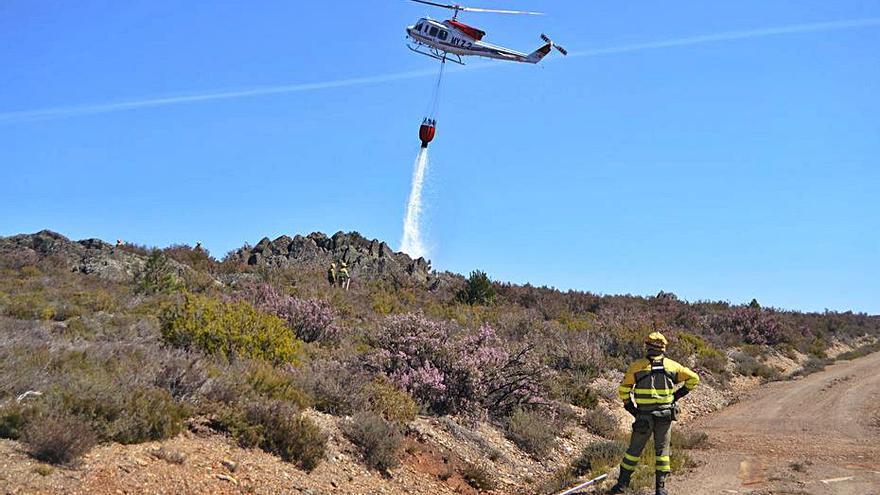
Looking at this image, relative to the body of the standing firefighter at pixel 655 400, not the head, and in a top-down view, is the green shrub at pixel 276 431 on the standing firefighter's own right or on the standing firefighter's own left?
on the standing firefighter's own left

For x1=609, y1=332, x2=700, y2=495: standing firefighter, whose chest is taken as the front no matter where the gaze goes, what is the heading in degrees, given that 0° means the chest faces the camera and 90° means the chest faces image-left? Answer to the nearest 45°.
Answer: approximately 180°

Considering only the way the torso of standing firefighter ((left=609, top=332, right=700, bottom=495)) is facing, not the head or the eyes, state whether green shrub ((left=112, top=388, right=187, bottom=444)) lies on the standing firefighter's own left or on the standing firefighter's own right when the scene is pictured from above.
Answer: on the standing firefighter's own left

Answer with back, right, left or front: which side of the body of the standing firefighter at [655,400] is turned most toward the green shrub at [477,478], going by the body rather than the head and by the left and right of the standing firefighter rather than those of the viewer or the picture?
left

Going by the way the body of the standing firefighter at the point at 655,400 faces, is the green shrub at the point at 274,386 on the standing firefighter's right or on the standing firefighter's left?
on the standing firefighter's left

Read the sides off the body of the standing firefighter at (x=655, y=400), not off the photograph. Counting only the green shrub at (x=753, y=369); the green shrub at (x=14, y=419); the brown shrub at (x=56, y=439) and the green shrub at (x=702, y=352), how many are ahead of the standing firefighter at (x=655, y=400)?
2

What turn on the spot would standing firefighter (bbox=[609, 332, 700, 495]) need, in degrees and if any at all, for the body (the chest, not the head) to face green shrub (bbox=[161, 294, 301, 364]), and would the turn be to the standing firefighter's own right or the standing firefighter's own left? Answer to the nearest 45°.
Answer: approximately 90° to the standing firefighter's own left

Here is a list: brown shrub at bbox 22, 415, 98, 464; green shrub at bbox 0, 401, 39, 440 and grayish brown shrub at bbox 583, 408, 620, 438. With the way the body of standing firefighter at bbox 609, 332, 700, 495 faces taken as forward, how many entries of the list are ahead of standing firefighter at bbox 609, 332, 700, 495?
1

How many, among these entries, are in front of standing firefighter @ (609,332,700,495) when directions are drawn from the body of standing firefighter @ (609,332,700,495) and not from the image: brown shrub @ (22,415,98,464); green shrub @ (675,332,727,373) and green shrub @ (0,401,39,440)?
1

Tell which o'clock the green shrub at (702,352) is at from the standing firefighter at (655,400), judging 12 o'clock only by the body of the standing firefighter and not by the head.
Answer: The green shrub is roughly at 12 o'clock from the standing firefighter.

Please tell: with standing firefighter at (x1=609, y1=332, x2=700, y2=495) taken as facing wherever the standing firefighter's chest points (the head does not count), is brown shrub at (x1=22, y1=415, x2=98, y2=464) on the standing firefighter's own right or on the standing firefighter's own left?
on the standing firefighter's own left

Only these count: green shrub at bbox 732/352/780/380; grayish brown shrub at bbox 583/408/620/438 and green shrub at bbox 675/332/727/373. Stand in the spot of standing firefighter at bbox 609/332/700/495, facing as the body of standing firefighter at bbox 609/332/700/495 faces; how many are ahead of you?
3

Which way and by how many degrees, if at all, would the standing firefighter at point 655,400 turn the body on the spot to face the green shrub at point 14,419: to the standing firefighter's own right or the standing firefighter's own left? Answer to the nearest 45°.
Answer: approximately 135° to the standing firefighter's own left

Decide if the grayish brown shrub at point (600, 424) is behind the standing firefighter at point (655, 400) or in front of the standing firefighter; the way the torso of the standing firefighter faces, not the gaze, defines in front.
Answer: in front
